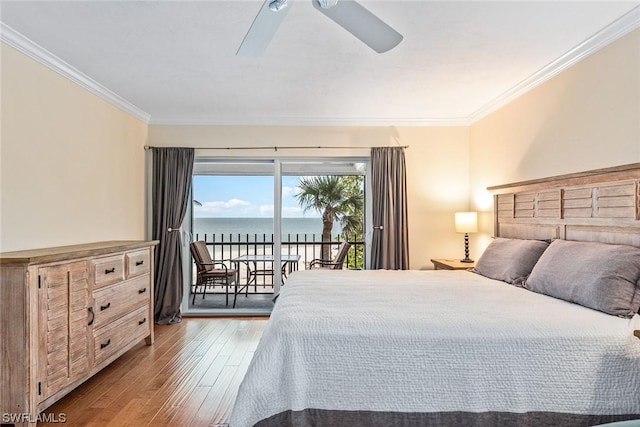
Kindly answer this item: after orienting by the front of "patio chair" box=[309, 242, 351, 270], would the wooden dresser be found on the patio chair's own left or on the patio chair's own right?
on the patio chair's own left

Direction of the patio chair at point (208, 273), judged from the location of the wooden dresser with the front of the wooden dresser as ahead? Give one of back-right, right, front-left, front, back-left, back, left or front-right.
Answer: left

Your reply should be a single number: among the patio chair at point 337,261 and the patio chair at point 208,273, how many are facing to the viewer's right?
1

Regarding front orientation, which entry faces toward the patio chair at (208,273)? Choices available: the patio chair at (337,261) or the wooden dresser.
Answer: the patio chair at (337,261)

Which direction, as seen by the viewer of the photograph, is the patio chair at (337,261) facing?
facing to the left of the viewer

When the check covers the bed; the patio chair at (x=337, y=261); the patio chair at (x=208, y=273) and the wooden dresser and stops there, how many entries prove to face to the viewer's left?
2

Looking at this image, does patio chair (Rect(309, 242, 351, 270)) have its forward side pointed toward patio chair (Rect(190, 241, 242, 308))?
yes

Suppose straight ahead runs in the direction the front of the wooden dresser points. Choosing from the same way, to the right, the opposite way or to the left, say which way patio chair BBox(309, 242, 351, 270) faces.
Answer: the opposite way

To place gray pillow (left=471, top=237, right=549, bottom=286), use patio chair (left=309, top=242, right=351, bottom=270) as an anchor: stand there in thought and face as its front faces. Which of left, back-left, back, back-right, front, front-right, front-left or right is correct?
back-left

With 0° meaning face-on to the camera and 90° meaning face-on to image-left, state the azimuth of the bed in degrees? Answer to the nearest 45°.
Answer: approximately 90°

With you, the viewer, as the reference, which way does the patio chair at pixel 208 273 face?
facing to the right of the viewer

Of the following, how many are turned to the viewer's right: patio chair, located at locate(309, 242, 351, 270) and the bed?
0

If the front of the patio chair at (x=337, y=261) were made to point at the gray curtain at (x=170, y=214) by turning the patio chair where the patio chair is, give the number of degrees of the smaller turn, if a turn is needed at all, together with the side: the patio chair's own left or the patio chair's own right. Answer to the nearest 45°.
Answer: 0° — it already faces it

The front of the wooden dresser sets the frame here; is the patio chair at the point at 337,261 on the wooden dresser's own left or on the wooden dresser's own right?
on the wooden dresser's own left

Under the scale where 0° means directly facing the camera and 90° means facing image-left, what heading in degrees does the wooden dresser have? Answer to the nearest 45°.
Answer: approximately 315°
